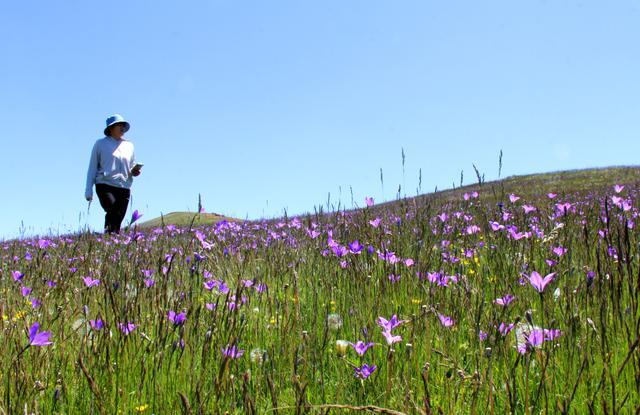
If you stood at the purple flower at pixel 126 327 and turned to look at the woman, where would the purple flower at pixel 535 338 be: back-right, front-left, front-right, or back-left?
back-right

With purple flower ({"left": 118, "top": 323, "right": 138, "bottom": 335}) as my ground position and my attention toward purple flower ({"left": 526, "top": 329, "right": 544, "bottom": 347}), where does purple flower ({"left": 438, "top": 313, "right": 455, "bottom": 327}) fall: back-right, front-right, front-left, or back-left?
front-left

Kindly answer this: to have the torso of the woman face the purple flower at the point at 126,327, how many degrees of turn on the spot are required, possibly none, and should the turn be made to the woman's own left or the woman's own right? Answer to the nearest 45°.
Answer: approximately 45° to the woman's own right

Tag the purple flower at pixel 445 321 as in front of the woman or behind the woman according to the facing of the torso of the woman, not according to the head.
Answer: in front

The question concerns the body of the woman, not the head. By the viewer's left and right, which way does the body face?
facing the viewer and to the right of the viewer

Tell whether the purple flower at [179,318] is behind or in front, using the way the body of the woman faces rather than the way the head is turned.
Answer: in front
